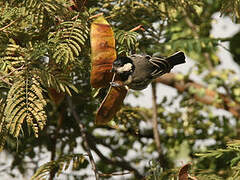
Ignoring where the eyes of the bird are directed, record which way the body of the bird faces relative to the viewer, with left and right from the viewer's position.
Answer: facing to the left of the viewer
